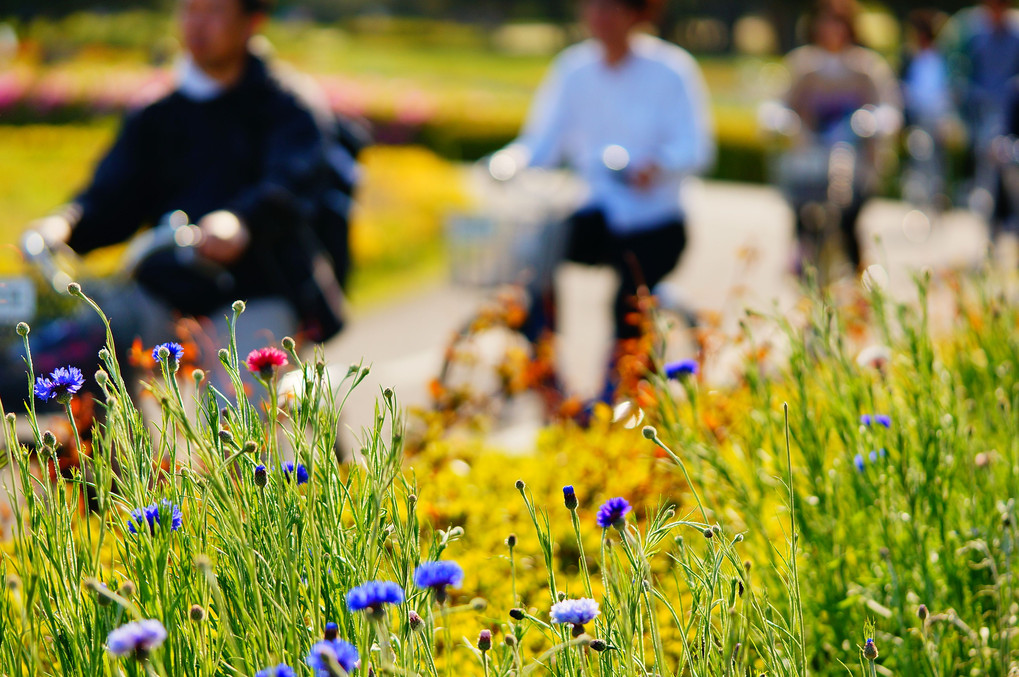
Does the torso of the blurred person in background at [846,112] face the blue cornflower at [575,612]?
yes

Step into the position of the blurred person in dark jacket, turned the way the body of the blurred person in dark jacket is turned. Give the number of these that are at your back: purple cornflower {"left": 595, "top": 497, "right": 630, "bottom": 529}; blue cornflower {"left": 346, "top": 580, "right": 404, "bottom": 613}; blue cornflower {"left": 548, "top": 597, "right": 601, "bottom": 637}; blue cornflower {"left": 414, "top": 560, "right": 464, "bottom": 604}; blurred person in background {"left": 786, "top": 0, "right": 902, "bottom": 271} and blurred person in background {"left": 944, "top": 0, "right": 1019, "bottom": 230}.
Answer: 2

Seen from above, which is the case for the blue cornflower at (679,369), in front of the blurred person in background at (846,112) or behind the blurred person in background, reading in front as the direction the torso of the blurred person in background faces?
in front

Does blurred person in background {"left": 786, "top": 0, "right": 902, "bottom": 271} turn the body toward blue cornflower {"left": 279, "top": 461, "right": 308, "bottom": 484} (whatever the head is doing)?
yes

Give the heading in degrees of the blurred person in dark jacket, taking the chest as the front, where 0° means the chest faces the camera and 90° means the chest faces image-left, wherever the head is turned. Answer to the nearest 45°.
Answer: approximately 45°

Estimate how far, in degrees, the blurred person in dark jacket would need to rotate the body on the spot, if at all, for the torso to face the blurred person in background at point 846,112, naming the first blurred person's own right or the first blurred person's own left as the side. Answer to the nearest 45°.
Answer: approximately 180°

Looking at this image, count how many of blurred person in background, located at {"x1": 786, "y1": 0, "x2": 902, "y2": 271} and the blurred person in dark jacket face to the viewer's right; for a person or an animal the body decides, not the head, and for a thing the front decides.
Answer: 0

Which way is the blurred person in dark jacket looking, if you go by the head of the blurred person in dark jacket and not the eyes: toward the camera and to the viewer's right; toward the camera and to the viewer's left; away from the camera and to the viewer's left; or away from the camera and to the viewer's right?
toward the camera and to the viewer's left

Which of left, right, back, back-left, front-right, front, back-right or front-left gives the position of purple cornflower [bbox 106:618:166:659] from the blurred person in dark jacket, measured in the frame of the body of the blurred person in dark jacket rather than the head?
front-left

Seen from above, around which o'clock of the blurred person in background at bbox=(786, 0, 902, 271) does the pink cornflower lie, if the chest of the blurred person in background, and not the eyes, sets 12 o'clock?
The pink cornflower is roughly at 12 o'clock from the blurred person in background.

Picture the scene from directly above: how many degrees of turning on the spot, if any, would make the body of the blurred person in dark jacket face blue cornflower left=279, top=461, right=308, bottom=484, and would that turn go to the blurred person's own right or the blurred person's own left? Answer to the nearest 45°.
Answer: approximately 45° to the blurred person's own left

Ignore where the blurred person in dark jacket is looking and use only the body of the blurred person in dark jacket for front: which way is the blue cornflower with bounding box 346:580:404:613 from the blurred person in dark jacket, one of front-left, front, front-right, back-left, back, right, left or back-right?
front-left

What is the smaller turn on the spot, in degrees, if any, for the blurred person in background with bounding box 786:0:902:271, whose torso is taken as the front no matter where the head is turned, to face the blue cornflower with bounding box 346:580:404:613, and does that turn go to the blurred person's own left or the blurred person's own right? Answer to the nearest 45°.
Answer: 0° — they already face it
